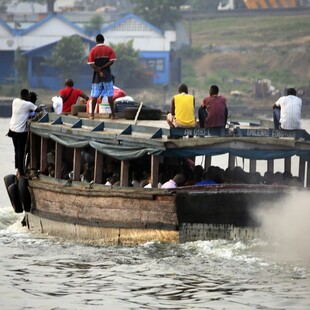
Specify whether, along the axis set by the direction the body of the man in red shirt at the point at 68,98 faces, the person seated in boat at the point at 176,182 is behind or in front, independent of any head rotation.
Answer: behind

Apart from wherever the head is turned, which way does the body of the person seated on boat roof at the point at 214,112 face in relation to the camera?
away from the camera

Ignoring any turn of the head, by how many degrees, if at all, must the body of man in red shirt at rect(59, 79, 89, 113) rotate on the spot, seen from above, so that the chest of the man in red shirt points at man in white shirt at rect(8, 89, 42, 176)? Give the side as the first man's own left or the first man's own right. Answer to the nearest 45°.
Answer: approximately 135° to the first man's own left

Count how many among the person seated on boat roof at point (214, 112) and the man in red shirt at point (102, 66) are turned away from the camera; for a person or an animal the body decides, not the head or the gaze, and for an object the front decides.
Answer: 2

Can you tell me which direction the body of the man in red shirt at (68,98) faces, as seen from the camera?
away from the camera

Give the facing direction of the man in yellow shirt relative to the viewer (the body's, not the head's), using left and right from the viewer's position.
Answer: facing away from the viewer

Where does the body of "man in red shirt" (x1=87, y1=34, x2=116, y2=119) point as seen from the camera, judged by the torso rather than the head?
away from the camera

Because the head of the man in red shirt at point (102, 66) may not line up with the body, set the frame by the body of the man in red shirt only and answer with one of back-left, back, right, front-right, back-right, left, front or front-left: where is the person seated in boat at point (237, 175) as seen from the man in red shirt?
back-right
